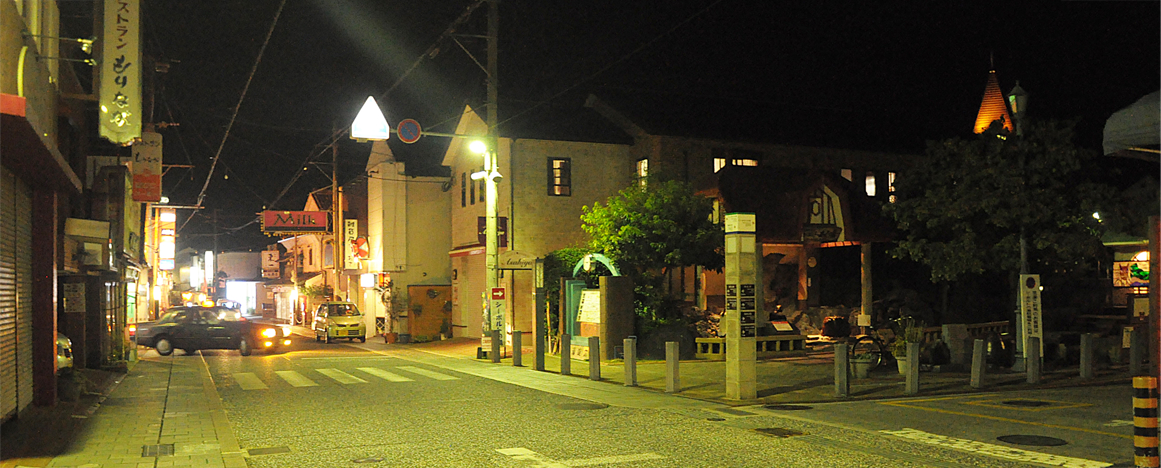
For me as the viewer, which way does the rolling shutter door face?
facing to the right of the viewer

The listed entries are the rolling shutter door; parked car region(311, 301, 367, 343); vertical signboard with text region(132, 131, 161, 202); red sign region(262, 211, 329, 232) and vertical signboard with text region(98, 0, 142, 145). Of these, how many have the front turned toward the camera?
4

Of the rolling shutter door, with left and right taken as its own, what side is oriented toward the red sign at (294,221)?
left

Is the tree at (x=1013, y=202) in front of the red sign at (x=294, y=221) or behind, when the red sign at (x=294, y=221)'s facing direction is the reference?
in front

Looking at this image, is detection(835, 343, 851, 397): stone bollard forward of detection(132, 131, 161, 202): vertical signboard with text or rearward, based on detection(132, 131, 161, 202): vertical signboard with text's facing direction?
forward

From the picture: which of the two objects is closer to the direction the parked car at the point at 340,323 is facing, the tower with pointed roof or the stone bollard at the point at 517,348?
the stone bollard

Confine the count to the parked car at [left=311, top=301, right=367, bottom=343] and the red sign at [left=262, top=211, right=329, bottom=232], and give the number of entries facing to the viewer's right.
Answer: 0
